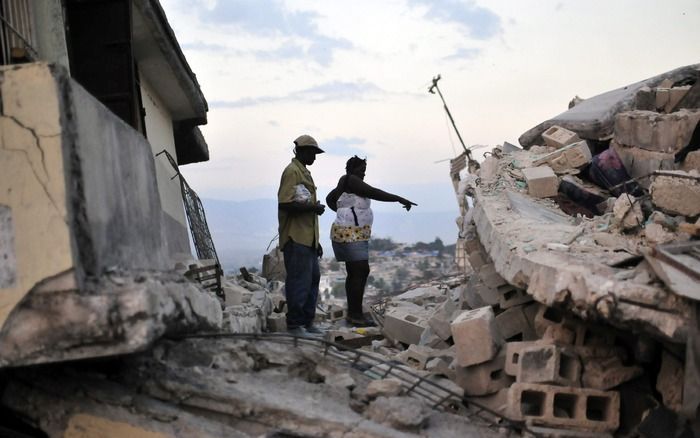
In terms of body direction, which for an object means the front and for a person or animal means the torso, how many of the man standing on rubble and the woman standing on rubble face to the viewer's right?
2

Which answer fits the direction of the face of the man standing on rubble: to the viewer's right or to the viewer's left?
to the viewer's right

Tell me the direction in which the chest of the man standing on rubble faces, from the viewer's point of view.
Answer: to the viewer's right

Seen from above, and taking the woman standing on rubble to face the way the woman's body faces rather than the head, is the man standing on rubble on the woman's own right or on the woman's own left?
on the woman's own right

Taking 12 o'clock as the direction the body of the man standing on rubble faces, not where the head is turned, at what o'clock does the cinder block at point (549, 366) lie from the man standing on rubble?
The cinder block is roughly at 2 o'clock from the man standing on rubble.

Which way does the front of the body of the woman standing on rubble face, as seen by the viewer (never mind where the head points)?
to the viewer's right

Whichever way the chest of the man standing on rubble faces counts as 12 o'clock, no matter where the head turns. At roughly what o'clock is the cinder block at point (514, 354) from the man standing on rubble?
The cinder block is roughly at 2 o'clock from the man standing on rubble.
